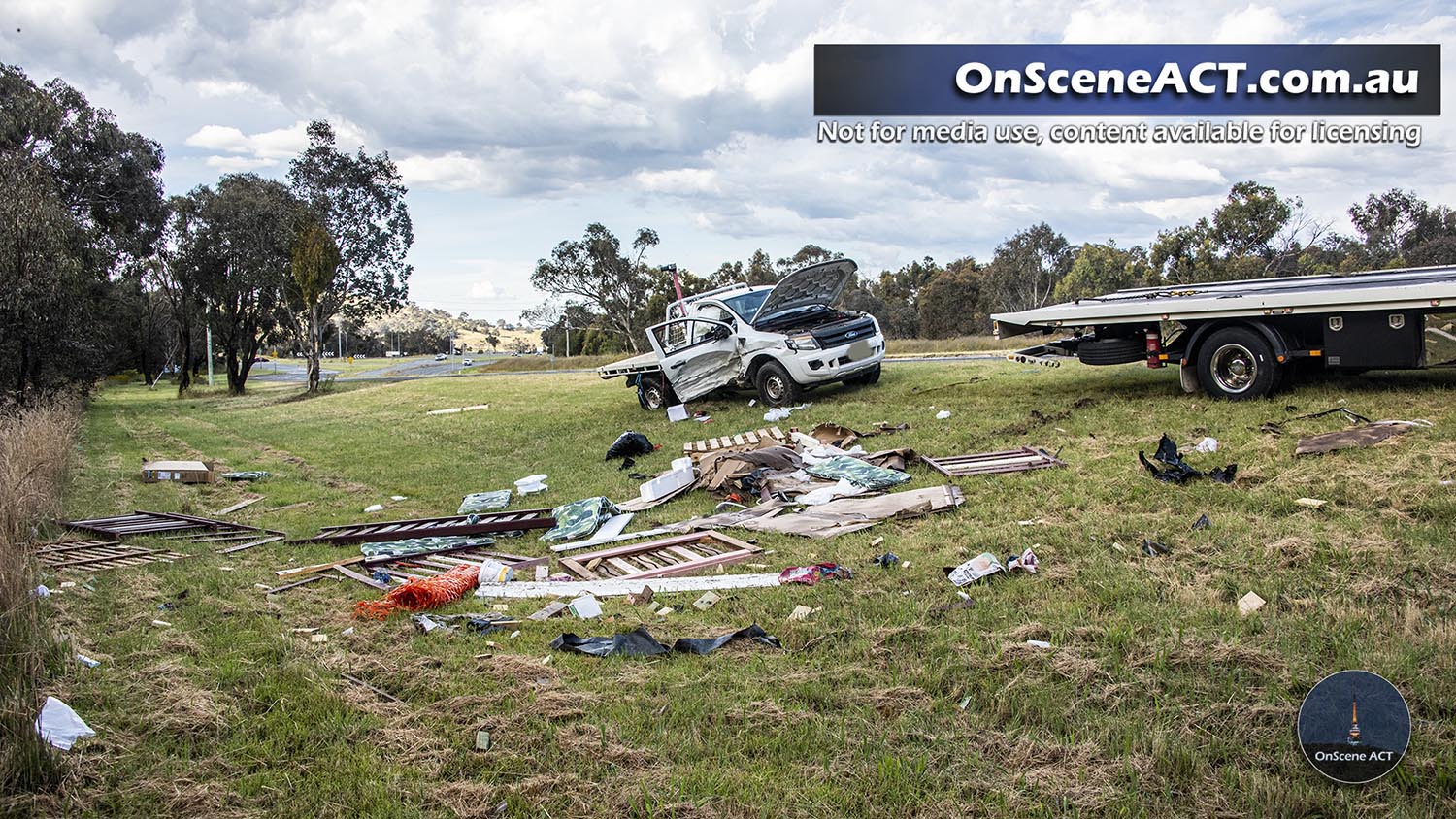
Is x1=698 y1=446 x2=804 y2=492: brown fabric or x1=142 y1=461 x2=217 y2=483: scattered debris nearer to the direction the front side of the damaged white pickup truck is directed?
the brown fabric

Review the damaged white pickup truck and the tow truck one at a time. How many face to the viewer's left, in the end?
0

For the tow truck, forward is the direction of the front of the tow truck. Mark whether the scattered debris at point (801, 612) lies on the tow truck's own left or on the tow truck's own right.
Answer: on the tow truck's own right

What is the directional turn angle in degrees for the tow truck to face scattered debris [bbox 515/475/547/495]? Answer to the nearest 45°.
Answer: approximately 180°

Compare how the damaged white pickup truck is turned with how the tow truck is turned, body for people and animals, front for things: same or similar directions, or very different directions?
same or similar directions

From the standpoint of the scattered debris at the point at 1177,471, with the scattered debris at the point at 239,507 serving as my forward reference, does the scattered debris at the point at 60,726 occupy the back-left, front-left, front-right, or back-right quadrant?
front-left

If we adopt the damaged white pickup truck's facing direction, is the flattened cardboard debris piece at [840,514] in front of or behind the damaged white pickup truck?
in front

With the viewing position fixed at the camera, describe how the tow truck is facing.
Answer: facing to the right of the viewer

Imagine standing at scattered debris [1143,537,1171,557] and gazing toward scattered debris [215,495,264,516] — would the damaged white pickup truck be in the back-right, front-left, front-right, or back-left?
front-right

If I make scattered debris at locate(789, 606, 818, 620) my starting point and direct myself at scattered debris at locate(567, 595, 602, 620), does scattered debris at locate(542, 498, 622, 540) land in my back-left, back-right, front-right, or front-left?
front-right

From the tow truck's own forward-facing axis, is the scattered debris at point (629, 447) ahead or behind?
behind

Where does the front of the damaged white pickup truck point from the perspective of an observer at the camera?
facing the viewer and to the right of the viewer

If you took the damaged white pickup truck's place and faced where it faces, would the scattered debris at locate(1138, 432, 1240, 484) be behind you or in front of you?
in front
